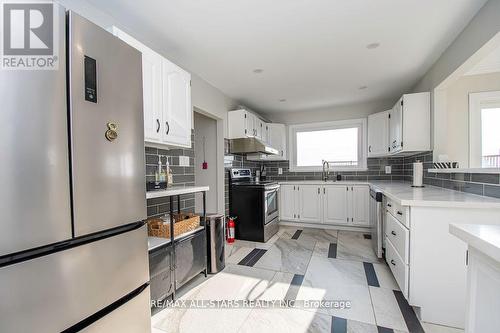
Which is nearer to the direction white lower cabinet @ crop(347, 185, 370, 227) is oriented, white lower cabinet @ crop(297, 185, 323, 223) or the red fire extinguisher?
the red fire extinguisher

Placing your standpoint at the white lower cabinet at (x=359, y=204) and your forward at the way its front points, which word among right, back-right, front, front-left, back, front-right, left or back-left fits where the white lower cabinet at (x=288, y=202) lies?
right

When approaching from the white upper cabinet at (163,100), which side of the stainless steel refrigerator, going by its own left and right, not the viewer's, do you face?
left

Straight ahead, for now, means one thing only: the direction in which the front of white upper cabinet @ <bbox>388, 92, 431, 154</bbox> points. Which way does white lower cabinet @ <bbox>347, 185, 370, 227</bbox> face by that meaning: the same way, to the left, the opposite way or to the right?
to the left

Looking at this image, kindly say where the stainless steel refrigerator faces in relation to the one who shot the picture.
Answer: facing the viewer and to the right of the viewer

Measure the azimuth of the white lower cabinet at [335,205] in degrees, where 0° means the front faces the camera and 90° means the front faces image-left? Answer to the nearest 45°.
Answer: approximately 0°

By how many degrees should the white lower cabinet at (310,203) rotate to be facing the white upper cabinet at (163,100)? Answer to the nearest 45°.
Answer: approximately 45° to its right

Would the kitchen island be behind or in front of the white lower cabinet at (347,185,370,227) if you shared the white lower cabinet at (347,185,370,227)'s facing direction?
in front

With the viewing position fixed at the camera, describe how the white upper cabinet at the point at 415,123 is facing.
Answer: facing to the left of the viewer
